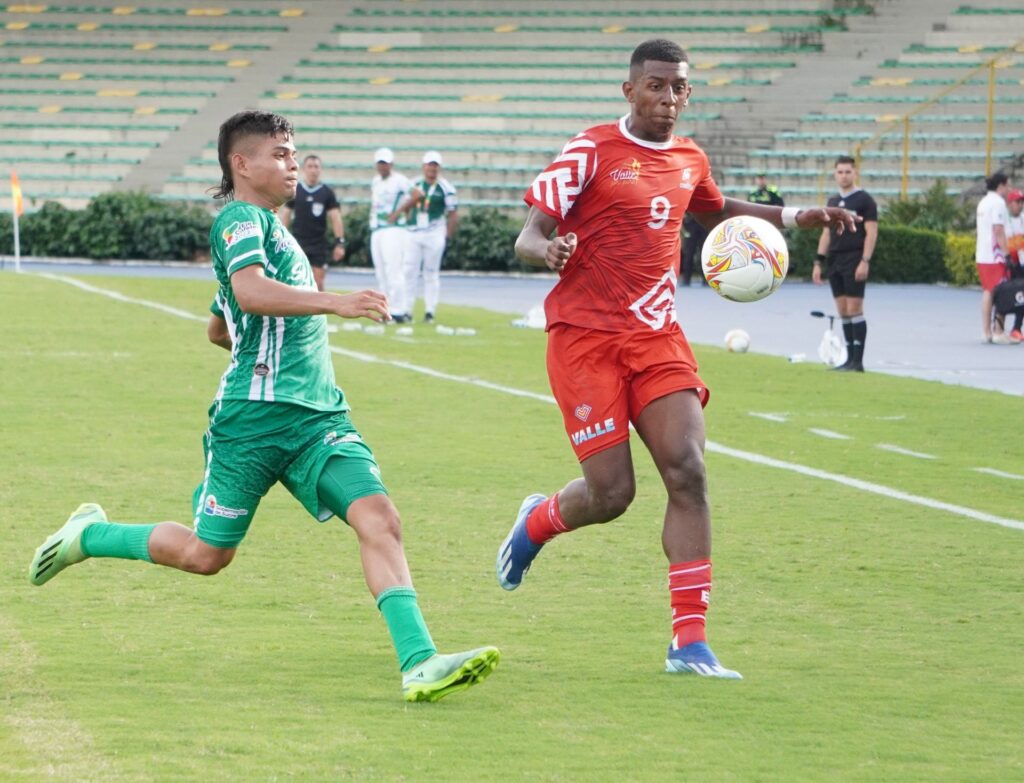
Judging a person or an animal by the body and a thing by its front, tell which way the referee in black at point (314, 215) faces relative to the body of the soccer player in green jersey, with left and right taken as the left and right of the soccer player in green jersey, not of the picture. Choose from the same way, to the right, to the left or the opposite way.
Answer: to the right

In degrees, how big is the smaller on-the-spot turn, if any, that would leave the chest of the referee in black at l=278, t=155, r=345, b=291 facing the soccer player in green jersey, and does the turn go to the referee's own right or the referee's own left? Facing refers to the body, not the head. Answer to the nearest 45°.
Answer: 0° — they already face them

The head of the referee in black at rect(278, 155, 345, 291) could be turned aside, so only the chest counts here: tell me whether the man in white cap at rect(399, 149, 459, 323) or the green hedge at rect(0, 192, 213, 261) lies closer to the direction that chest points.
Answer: the man in white cap

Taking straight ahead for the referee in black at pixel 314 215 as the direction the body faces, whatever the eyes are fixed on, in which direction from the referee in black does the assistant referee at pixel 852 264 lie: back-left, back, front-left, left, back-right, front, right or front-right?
front-left

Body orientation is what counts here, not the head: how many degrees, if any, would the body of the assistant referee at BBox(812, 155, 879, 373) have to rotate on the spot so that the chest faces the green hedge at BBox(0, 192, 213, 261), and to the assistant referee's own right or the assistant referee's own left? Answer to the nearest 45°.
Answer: approximately 90° to the assistant referee's own right

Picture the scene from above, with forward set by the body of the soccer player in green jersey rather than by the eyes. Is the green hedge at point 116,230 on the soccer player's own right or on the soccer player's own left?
on the soccer player's own left

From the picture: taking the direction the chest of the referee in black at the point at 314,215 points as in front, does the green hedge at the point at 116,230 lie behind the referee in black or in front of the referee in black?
behind

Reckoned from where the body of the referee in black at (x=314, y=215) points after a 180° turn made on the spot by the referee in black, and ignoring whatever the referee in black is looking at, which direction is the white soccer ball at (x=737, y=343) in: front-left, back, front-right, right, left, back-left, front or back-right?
back-right

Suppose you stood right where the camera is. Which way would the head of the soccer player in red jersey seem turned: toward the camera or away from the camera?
toward the camera

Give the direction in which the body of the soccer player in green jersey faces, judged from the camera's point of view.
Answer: to the viewer's right

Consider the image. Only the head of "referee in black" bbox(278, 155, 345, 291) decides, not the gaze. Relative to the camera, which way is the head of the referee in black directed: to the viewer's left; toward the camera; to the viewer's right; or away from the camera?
toward the camera

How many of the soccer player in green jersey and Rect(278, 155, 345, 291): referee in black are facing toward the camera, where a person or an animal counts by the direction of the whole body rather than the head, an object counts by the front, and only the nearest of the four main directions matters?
1

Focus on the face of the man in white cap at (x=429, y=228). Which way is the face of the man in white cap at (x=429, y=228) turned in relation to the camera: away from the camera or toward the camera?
toward the camera

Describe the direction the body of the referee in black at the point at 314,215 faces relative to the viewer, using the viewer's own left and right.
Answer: facing the viewer

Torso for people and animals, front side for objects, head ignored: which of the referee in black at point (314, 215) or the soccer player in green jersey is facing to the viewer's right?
the soccer player in green jersey

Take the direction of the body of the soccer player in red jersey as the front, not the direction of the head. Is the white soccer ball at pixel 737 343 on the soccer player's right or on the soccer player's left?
on the soccer player's left

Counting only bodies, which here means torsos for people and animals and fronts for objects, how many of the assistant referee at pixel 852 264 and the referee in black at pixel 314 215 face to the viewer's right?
0

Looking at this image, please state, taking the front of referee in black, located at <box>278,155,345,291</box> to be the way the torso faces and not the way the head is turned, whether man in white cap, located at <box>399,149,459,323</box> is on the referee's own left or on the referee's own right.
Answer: on the referee's own left

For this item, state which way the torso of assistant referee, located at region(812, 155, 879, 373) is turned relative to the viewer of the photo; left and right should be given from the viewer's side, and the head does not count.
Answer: facing the viewer and to the left of the viewer

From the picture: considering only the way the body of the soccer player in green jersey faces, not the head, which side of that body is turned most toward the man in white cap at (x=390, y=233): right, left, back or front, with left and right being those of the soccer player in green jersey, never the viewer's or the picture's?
left
